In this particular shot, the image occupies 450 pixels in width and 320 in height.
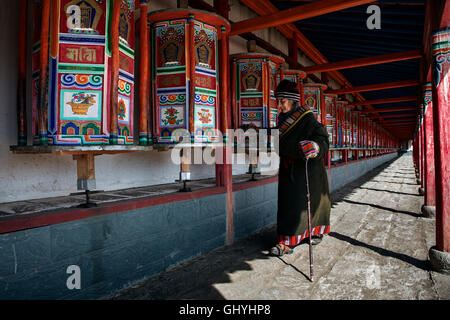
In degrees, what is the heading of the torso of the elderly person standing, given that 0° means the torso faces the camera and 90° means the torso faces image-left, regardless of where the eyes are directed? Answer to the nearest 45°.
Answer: approximately 45°

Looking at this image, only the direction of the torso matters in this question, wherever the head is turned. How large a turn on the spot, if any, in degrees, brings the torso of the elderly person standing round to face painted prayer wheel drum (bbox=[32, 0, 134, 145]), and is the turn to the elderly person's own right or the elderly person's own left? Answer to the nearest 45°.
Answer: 0° — they already face it

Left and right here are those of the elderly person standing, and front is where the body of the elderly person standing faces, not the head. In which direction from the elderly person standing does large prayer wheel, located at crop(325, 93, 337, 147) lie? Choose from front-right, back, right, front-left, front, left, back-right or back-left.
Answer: back-right

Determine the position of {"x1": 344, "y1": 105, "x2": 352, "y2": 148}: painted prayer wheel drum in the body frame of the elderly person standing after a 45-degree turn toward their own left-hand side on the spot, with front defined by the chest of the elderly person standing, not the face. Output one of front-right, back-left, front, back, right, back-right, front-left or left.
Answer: back

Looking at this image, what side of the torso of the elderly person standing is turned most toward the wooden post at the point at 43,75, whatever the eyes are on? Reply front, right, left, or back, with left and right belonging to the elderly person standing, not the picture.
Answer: front

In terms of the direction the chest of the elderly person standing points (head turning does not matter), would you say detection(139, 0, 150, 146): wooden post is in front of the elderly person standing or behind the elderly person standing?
in front

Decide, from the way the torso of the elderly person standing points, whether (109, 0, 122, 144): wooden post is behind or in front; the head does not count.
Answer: in front

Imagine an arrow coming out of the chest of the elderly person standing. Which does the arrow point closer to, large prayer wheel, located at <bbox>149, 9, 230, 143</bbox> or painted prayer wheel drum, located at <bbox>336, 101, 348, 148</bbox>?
the large prayer wheel

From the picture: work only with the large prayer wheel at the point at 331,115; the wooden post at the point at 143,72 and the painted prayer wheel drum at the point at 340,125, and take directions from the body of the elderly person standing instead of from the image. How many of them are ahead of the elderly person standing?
1

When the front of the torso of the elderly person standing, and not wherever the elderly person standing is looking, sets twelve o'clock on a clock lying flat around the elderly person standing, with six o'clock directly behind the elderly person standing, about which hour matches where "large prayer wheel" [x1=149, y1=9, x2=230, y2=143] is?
The large prayer wheel is roughly at 1 o'clock from the elderly person standing.

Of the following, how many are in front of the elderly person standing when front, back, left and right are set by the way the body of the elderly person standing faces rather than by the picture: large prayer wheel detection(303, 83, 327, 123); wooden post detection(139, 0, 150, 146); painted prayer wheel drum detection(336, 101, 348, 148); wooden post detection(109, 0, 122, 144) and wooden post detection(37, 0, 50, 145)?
3

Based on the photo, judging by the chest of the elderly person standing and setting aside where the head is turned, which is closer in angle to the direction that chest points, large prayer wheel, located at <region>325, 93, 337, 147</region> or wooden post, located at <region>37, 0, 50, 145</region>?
the wooden post

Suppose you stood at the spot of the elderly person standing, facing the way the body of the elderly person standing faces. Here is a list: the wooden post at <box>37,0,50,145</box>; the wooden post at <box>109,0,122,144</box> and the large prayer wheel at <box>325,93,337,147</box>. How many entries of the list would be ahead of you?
2

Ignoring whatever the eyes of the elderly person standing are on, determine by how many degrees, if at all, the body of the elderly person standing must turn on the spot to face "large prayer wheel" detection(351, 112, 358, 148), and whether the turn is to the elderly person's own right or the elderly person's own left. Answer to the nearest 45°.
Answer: approximately 135° to the elderly person's own right

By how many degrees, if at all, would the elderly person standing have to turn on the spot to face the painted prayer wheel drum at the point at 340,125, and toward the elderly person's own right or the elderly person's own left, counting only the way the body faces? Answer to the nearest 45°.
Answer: approximately 135° to the elderly person's own right
